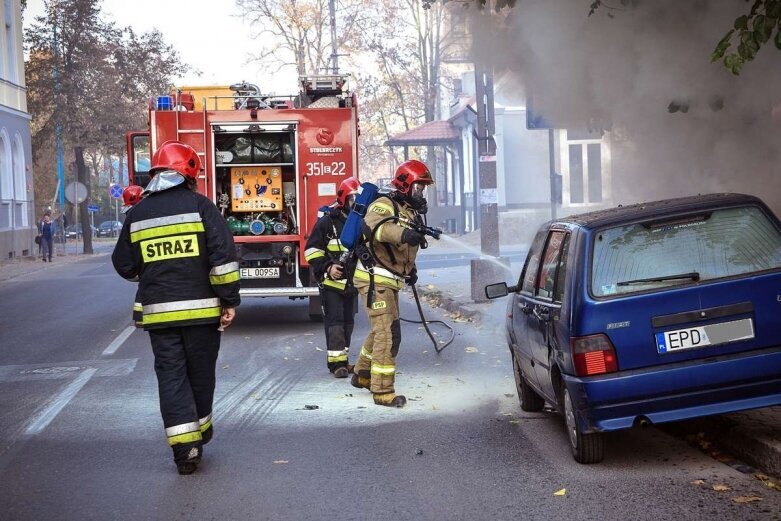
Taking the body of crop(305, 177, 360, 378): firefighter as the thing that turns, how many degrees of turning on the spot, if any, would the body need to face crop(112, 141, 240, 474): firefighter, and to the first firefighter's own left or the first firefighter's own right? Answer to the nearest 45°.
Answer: approximately 90° to the first firefighter's own right

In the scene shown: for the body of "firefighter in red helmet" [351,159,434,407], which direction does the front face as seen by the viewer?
to the viewer's right

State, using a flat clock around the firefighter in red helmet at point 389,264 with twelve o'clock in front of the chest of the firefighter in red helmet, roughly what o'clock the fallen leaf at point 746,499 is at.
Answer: The fallen leaf is roughly at 2 o'clock from the firefighter in red helmet.

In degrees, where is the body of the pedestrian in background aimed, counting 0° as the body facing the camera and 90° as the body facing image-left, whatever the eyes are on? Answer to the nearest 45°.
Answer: approximately 0°

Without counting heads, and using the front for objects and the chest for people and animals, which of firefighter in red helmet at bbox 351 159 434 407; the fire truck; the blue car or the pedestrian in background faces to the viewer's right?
the firefighter in red helmet

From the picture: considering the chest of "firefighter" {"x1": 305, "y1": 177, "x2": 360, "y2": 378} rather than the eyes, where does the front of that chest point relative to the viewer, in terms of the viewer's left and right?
facing to the right of the viewer

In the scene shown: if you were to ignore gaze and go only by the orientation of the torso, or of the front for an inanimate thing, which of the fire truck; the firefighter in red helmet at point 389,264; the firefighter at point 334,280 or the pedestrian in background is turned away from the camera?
the fire truck

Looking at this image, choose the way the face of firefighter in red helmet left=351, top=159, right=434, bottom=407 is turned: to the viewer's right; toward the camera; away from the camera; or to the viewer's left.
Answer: to the viewer's right

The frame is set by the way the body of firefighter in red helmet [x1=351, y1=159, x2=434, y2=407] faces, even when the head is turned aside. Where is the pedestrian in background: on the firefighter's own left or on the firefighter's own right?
on the firefighter's own left

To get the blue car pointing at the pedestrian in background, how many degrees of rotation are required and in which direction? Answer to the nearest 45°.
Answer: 0° — it already faces them

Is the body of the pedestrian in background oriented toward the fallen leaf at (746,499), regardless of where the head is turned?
yes

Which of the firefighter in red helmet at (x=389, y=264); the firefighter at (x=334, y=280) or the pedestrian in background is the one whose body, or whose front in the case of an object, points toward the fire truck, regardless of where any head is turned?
the pedestrian in background

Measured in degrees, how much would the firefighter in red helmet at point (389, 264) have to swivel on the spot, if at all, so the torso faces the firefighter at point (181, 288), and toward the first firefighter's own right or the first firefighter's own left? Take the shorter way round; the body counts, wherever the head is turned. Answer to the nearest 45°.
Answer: approximately 135° to the first firefighter's own right

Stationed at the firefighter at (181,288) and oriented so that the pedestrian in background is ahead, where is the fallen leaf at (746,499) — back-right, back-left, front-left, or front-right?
back-right
